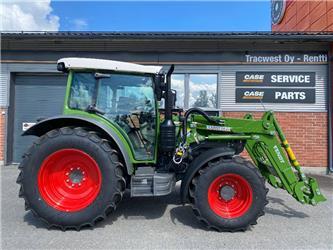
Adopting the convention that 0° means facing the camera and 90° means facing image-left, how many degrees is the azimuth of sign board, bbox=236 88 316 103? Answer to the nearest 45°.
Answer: approximately 0°

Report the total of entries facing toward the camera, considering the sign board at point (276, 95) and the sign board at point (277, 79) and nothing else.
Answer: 2

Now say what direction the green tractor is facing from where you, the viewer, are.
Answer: facing to the right of the viewer

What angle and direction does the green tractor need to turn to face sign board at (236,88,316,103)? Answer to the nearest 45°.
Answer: approximately 45° to its left

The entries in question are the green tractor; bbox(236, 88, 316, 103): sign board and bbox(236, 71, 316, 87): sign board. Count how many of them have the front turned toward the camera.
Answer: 2
